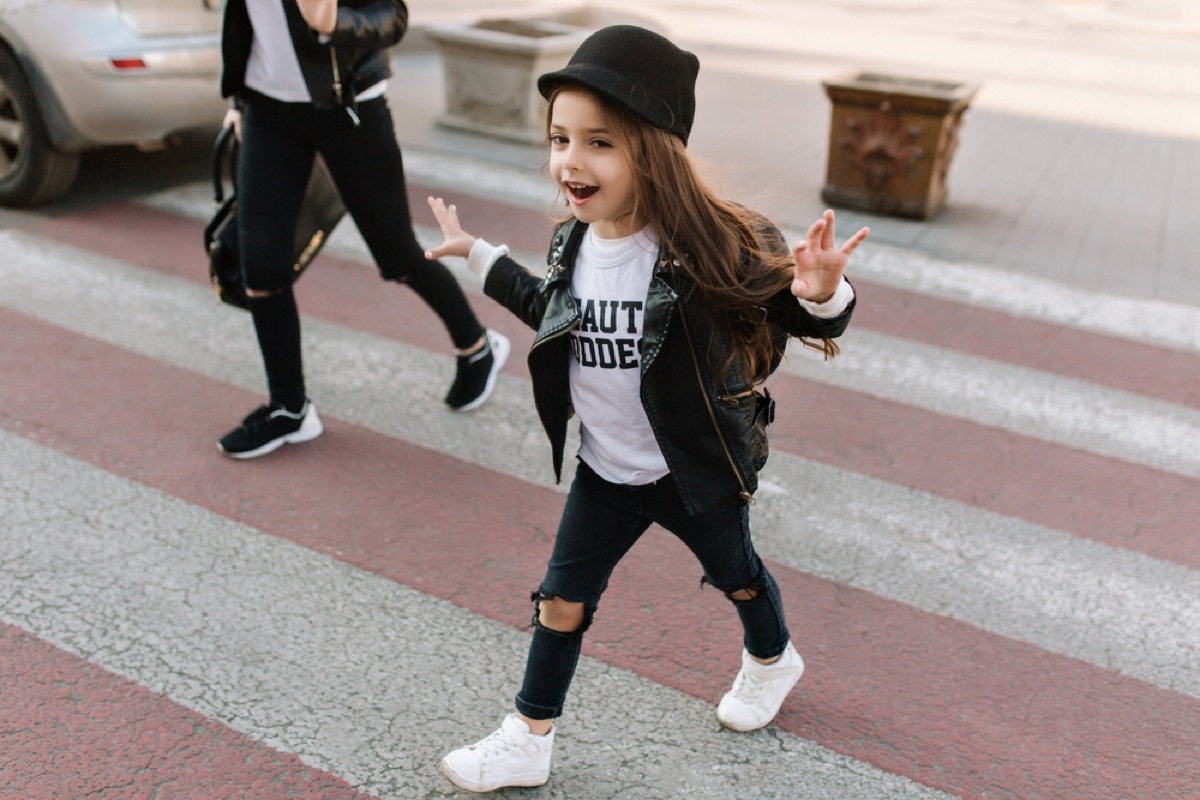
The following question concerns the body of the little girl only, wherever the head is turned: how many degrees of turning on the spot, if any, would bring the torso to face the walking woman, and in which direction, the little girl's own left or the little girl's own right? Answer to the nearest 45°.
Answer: approximately 90° to the little girl's own right

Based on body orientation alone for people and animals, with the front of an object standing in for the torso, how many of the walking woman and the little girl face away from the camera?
0

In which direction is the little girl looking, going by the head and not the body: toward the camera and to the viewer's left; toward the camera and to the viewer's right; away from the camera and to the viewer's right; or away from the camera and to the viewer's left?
toward the camera and to the viewer's left

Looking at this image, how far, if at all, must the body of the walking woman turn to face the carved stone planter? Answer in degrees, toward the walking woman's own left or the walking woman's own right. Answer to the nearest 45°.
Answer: approximately 180°

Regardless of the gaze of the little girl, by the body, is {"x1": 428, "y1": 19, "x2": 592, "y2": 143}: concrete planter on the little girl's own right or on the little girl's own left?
on the little girl's own right

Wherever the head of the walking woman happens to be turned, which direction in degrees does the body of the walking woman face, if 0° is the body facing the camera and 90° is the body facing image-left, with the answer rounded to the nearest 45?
approximately 45°

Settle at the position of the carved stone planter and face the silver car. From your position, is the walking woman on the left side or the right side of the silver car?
left

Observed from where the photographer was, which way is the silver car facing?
facing away from the viewer and to the left of the viewer

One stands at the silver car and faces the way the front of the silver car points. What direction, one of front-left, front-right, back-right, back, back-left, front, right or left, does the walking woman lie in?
back-left

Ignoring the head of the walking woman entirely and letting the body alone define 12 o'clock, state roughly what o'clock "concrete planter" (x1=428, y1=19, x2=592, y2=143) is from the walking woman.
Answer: The concrete planter is roughly at 5 o'clock from the walking woman.

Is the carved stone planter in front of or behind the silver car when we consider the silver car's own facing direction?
behind
